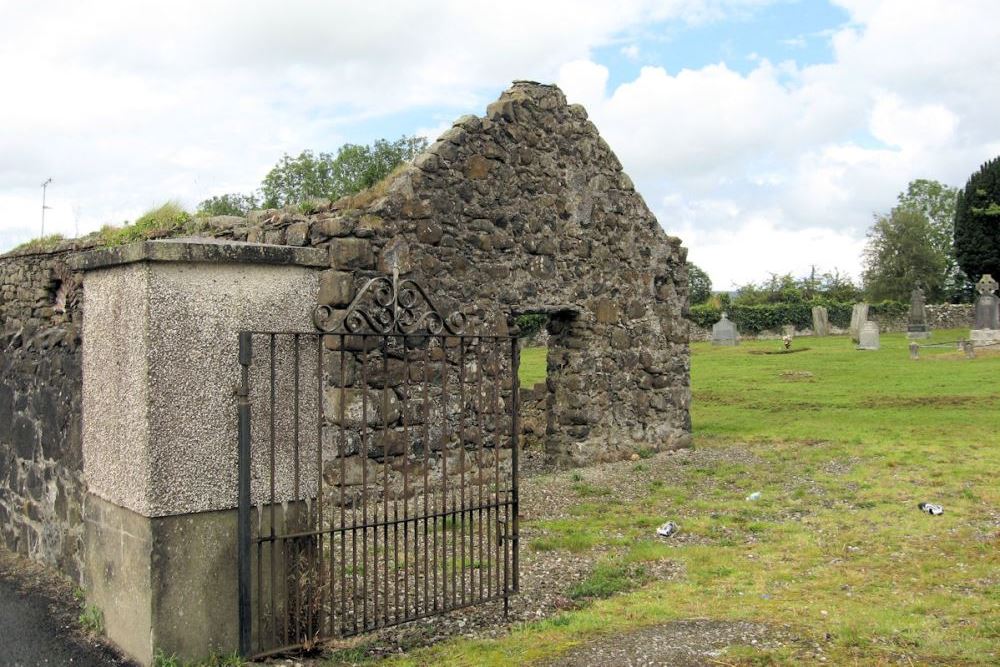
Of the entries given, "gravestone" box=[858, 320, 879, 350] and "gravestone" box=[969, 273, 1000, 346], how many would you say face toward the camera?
2

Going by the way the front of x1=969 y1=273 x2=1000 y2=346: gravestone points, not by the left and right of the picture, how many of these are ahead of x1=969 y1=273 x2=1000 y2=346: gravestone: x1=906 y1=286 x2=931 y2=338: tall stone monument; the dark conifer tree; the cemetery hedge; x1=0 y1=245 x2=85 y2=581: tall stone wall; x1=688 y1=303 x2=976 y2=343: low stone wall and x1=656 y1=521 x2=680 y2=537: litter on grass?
2

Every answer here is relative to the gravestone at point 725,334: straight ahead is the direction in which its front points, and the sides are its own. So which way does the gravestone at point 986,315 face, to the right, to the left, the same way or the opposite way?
the same way

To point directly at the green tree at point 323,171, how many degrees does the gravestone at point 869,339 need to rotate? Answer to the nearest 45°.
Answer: approximately 90° to its right

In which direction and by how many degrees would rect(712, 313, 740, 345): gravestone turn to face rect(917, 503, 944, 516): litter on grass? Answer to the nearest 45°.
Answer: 0° — it already faces it

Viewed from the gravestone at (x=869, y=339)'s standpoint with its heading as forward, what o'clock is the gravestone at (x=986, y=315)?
the gravestone at (x=986, y=315) is roughly at 8 o'clock from the gravestone at (x=869, y=339).

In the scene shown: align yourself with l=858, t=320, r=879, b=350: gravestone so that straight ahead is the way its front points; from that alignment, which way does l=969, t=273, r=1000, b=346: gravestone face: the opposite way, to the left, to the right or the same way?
the same way

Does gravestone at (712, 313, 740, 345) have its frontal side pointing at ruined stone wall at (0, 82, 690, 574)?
yes

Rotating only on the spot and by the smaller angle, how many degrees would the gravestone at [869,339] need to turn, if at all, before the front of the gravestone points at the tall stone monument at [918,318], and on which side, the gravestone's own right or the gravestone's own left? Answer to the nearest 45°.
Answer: approximately 180°

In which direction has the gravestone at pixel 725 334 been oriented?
toward the camera

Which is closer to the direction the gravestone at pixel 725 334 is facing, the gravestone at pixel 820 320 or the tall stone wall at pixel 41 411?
the tall stone wall

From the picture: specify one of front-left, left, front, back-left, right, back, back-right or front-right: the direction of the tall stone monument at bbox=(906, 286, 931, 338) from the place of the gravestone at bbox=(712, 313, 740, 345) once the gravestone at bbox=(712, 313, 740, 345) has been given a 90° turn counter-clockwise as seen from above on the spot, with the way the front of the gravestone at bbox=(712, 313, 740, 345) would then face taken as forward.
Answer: front

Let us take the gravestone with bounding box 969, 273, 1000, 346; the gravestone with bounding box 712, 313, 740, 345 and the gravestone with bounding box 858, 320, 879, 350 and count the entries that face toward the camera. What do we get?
3

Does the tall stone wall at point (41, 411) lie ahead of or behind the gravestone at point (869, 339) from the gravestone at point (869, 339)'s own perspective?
ahead

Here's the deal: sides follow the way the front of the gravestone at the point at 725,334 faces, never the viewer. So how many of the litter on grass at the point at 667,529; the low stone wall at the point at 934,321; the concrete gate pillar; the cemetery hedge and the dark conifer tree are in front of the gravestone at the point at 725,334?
2

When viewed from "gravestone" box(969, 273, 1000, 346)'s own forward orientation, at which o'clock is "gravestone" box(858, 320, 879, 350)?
"gravestone" box(858, 320, 879, 350) is roughly at 2 o'clock from "gravestone" box(969, 273, 1000, 346).

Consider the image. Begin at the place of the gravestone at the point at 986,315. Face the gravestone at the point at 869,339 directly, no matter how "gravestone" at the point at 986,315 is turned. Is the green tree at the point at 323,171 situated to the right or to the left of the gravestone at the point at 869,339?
right

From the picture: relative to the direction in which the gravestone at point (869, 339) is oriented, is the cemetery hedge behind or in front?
behind

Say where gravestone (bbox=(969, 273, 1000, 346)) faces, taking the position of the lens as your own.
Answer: facing the viewer

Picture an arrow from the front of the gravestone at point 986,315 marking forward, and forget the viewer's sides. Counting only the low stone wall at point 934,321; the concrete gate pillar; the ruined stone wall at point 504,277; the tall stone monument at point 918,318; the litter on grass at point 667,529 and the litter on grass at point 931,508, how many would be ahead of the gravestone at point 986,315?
4

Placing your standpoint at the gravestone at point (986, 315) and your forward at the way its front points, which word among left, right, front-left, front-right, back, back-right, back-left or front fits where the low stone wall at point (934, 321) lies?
back
